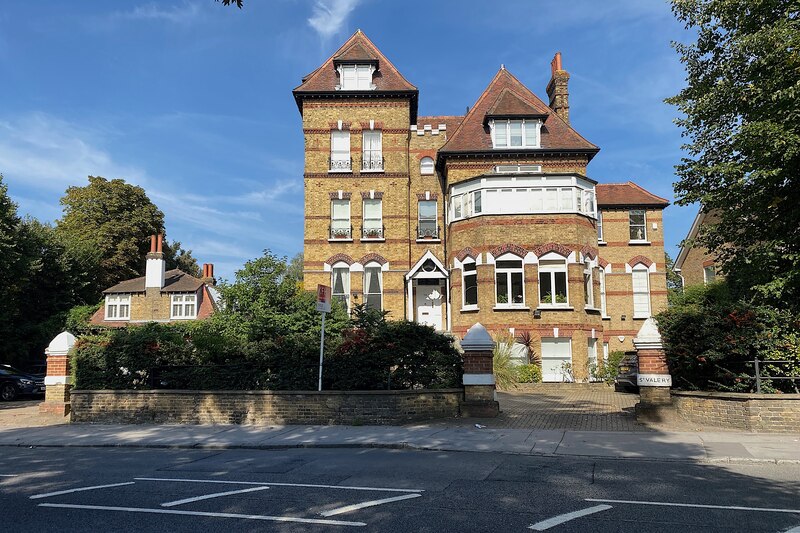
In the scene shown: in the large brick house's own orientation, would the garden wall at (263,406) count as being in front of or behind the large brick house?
in front

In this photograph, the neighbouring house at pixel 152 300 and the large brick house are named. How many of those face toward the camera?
2

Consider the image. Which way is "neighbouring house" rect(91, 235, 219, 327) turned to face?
toward the camera

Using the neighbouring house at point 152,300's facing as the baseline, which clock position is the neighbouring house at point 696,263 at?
the neighbouring house at point 696,263 is roughly at 10 o'clock from the neighbouring house at point 152,300.

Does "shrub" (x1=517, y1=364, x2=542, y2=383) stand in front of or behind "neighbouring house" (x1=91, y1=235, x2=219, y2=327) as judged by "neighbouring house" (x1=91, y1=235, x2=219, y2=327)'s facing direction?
in front

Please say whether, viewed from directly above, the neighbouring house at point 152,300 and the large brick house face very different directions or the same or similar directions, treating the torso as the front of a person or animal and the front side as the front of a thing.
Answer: same or similar directions

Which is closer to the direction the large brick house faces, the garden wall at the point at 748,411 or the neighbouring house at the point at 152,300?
the garden wall

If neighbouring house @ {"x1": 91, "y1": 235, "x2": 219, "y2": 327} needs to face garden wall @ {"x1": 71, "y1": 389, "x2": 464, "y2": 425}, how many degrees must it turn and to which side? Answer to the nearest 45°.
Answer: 0° — it already faces it

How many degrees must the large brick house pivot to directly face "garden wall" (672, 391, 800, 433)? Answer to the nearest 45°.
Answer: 0° — it already faces it

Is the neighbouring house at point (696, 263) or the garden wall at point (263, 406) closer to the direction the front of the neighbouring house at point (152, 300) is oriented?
the garden wall

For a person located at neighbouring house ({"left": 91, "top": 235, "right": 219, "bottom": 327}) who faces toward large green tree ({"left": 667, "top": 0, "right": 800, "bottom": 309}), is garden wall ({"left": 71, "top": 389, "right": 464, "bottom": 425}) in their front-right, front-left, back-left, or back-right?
front-right

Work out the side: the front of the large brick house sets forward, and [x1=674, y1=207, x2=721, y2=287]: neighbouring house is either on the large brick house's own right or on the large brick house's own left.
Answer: on the large brick house's own left
